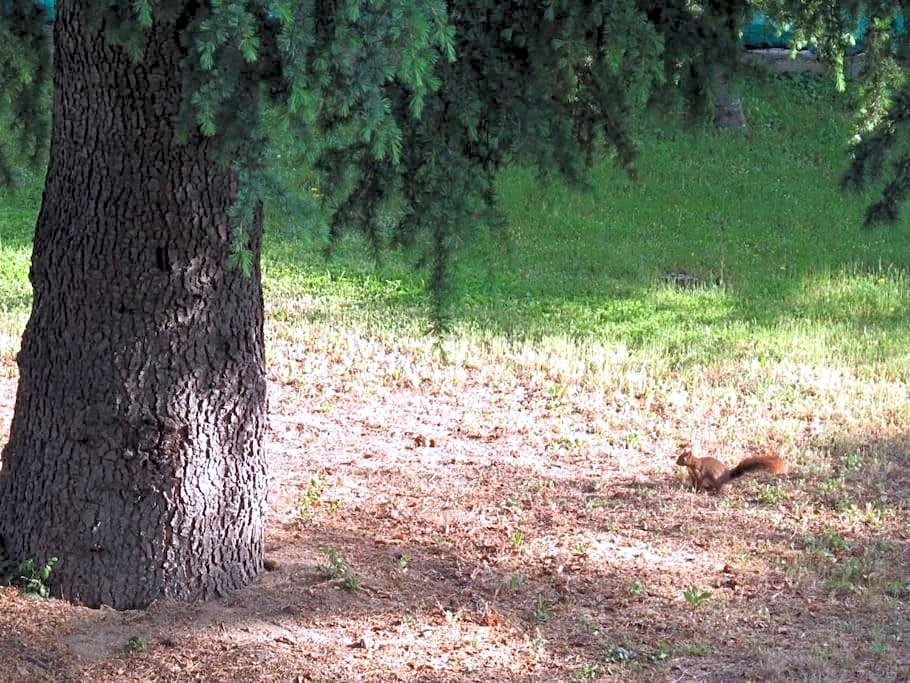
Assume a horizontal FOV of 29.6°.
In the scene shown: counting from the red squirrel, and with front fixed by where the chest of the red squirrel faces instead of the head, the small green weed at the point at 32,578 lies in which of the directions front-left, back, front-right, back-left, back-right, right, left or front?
front-left

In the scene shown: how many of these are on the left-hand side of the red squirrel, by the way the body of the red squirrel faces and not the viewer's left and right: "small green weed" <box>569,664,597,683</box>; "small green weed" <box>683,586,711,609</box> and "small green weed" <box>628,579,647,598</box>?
3

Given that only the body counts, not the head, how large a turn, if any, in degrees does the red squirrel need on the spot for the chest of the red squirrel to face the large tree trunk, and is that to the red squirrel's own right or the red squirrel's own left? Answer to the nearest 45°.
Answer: approximately 45° to the red squirrel's own left

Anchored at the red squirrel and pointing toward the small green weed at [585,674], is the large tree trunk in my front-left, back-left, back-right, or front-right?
front-right

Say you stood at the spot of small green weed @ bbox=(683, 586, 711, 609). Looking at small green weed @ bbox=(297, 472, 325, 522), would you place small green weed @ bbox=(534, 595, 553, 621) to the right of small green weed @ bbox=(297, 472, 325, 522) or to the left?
left

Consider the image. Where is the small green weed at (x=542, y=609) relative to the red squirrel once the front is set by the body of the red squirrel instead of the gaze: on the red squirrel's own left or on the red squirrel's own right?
on the red squirrel's own left

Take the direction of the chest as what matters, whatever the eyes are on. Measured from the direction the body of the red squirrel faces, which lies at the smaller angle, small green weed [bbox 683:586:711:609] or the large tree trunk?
the large tree trunk

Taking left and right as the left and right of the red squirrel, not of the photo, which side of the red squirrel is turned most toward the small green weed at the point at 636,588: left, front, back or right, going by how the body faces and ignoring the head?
left

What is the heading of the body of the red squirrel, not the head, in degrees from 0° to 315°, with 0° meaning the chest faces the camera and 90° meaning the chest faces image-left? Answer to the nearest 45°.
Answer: approximately 90°

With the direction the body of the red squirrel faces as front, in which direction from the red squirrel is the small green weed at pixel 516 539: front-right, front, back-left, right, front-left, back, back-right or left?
front-left

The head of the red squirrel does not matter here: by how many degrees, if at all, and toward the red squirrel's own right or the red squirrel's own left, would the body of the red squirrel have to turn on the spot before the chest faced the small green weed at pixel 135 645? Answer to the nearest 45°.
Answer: approximately 45° to the red squirrel's own left

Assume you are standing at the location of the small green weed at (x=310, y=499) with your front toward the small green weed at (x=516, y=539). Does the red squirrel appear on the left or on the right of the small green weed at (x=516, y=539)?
left

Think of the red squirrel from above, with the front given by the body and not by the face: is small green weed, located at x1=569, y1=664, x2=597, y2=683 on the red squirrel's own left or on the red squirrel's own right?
on the red squirrel's own left
